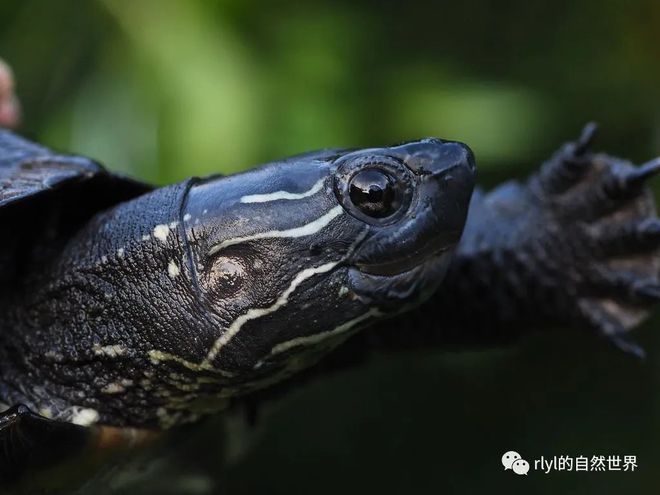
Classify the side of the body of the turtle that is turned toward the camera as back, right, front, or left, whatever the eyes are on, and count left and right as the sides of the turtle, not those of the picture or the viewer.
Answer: right
